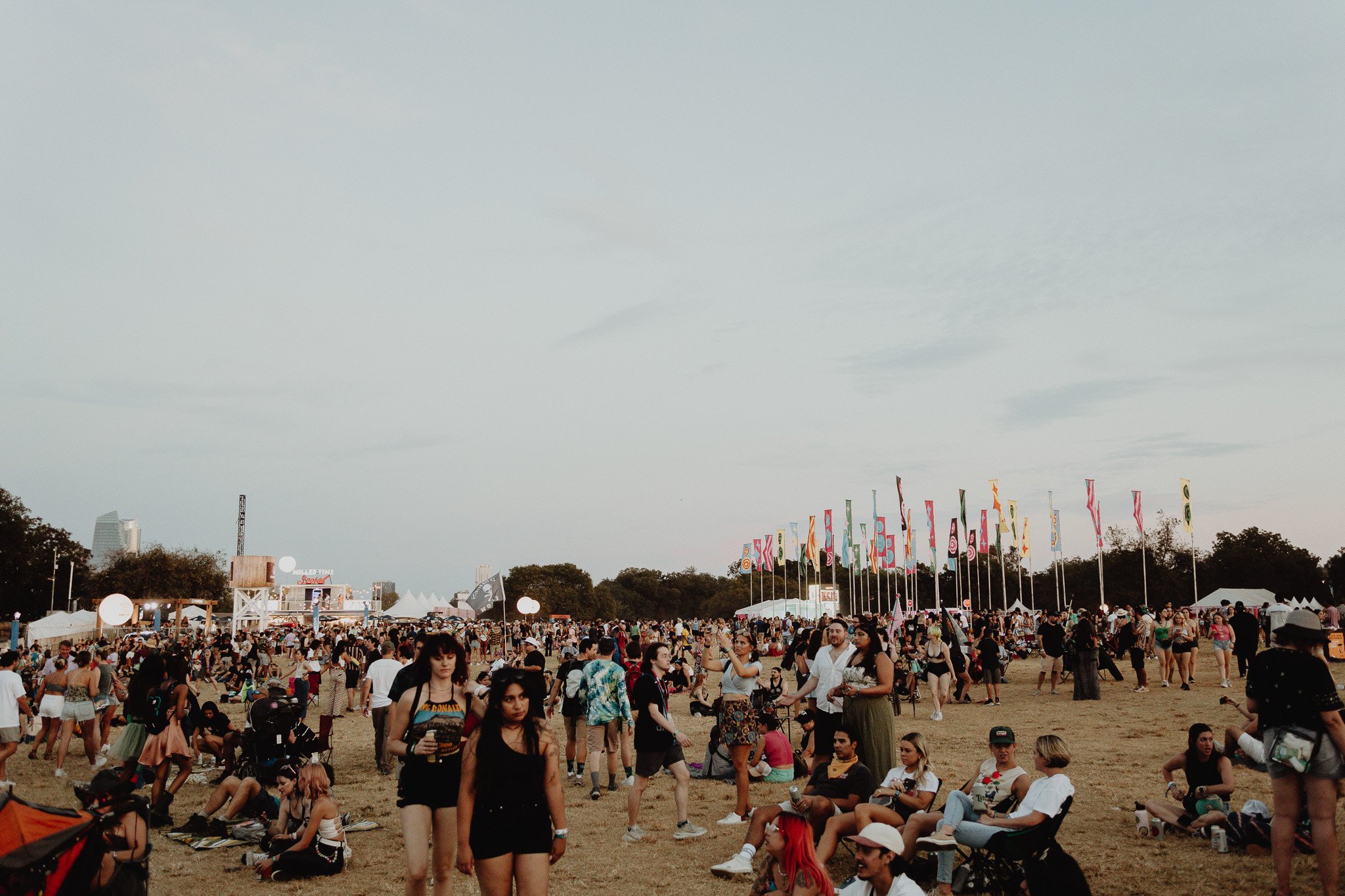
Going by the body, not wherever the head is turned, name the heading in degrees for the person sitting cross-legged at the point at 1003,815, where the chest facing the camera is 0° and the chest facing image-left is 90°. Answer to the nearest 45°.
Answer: approximately 90°

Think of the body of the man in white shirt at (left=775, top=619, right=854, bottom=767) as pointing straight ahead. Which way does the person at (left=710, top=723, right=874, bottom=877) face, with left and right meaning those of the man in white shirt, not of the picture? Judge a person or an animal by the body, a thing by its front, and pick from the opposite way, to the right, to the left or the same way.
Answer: the same way

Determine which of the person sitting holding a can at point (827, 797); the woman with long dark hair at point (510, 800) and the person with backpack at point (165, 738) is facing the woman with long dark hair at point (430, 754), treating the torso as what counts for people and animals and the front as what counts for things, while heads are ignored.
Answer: the person sitting holding a can

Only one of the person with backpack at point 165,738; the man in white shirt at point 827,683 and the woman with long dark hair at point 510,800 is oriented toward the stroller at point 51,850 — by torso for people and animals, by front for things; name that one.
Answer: the man in white shirt

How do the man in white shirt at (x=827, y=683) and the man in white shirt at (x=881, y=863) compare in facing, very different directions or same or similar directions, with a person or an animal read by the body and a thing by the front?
same or similar directions

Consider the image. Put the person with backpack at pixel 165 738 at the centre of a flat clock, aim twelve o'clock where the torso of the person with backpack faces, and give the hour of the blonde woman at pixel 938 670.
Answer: The blonde woman is roughly at 1 o'clock from the person with backpack.

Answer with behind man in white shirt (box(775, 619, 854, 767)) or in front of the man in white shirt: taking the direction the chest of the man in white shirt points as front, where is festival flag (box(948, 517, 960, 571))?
behind

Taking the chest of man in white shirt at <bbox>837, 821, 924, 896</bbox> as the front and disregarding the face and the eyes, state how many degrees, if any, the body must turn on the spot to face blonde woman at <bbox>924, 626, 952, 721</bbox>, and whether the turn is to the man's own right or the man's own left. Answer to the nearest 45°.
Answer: approximately 135° to the man's own right

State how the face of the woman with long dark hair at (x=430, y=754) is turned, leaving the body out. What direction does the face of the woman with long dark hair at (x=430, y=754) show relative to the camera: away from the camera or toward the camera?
toward the camera

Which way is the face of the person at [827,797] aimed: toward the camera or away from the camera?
toward the camera

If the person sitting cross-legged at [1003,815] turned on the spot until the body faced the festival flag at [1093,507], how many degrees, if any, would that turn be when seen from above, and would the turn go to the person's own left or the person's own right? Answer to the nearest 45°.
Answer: approximately 90° to the person's own right

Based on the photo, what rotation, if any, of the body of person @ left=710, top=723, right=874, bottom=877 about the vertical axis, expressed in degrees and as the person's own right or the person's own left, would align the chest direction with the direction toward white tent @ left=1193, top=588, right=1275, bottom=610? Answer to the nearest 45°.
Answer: approximately 180°

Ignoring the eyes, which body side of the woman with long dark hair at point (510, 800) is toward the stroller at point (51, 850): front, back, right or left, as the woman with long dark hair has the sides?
right

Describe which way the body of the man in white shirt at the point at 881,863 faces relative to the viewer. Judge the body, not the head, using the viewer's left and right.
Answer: facing the viewer and to the left of the viewer

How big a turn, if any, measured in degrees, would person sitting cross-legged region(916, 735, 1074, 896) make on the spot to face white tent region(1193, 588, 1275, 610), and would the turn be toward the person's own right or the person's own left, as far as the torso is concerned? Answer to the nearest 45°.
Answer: approximately 90° to the person's own right

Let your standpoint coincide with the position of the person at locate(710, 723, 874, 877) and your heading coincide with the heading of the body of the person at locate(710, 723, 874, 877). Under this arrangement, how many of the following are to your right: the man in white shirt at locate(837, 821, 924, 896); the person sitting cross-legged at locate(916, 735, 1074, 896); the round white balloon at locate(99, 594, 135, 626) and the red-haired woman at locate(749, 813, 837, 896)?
1

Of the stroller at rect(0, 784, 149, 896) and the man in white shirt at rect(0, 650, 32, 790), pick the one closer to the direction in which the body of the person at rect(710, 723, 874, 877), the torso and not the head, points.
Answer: the stroller

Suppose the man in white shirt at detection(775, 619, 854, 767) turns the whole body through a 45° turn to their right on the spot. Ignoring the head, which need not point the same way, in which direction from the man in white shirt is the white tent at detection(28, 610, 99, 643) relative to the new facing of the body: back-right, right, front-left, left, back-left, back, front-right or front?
front-right

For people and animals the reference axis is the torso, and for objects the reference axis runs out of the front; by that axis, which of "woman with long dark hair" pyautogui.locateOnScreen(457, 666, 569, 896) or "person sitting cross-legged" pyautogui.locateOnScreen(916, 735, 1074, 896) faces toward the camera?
the woman with long dark hair

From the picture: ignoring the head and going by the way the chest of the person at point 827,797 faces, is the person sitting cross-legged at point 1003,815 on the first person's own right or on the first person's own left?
on the first person's own left

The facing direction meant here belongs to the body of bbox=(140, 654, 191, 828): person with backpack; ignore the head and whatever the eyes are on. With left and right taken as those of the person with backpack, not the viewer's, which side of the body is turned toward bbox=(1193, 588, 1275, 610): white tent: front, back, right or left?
front
